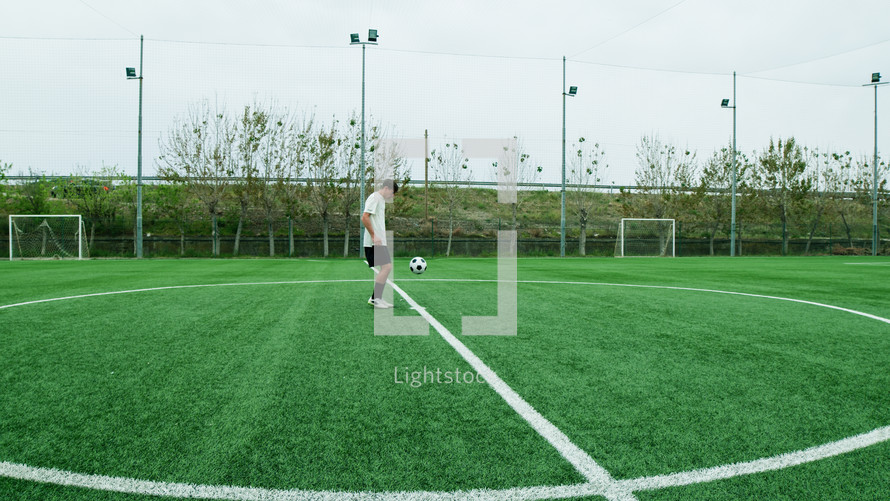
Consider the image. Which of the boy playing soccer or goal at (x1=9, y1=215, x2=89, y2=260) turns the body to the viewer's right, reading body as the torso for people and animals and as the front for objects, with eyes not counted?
the boy playing soccer

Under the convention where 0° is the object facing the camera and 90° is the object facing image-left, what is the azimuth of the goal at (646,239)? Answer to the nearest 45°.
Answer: approximately 0°

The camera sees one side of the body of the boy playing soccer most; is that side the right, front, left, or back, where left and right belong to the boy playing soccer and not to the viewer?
right

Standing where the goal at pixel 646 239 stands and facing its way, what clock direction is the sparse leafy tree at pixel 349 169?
The sparse leafy tree is roughly at 2 o'clock from the goal.

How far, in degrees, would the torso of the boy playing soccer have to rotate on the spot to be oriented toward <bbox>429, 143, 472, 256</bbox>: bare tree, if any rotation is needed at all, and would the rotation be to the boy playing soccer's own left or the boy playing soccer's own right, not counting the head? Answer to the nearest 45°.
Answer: approximately 90° to the boy playing soccer's own left

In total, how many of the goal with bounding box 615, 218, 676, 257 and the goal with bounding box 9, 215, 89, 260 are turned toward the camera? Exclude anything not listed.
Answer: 2

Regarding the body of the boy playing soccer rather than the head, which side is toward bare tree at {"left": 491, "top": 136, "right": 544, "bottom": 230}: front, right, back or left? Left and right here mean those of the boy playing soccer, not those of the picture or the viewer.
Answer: left
